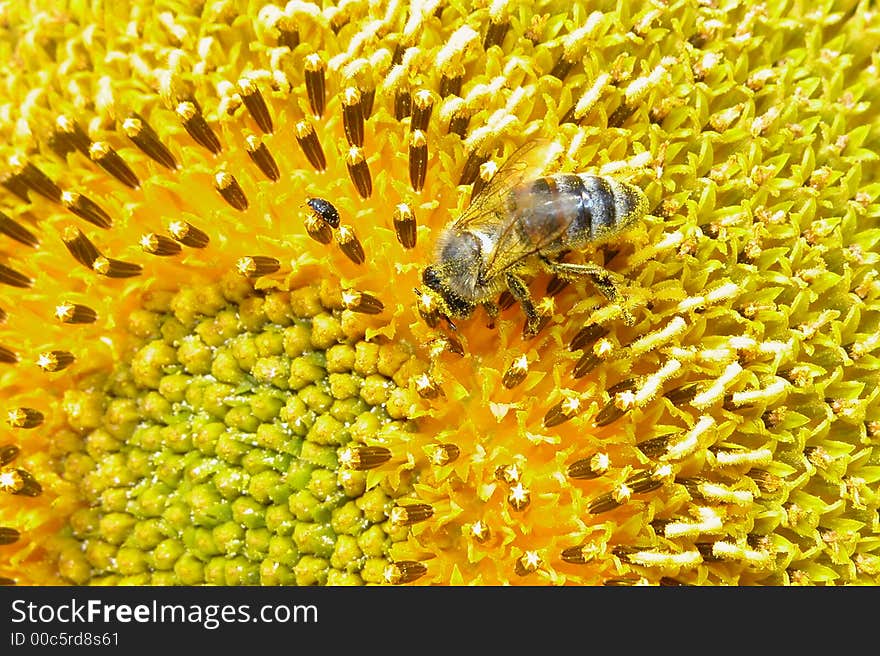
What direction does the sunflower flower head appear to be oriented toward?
toward the camera

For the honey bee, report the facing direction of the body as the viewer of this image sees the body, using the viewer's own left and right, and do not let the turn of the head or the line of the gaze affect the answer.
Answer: facing the viewer and to the left of the viewer
